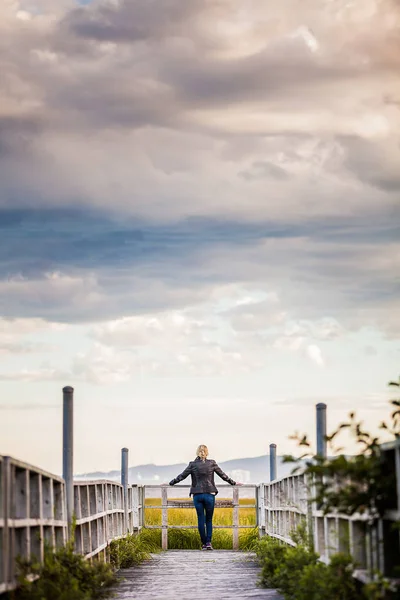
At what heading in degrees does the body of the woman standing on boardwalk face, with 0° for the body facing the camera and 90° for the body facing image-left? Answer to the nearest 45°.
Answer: approximately 180°

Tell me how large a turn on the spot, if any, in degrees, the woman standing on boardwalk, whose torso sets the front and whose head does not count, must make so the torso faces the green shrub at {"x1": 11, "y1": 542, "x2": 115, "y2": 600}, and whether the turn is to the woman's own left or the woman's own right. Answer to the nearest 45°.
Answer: approximately 180°

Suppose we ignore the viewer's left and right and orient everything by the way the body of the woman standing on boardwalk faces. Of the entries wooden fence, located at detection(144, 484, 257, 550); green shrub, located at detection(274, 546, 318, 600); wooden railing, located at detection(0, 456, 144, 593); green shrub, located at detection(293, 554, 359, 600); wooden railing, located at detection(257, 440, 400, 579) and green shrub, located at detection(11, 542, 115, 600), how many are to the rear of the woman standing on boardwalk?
5

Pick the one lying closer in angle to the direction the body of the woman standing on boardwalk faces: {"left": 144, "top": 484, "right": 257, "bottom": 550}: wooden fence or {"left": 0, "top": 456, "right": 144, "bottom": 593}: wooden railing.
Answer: the wooden fence

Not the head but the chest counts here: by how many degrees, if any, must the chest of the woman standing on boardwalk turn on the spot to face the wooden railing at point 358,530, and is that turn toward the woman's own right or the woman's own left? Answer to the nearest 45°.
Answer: approximately 180°

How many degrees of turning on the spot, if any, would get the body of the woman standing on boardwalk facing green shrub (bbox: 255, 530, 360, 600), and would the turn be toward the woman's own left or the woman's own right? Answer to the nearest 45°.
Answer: approximately 180°

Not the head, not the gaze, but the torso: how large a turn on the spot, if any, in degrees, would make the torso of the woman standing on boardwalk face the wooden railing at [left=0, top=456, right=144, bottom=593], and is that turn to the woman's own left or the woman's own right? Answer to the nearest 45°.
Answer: approximately 180°

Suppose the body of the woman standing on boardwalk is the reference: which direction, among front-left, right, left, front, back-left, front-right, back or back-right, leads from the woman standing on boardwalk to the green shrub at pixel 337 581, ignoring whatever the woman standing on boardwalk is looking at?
back

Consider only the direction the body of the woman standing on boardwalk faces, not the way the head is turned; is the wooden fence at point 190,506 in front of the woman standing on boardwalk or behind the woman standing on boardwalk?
in front

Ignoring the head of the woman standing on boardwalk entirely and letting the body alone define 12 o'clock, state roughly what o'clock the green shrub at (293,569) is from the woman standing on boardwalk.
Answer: The green shrub is roughly at 6 o'clock from the woman standing on boardwalk.
